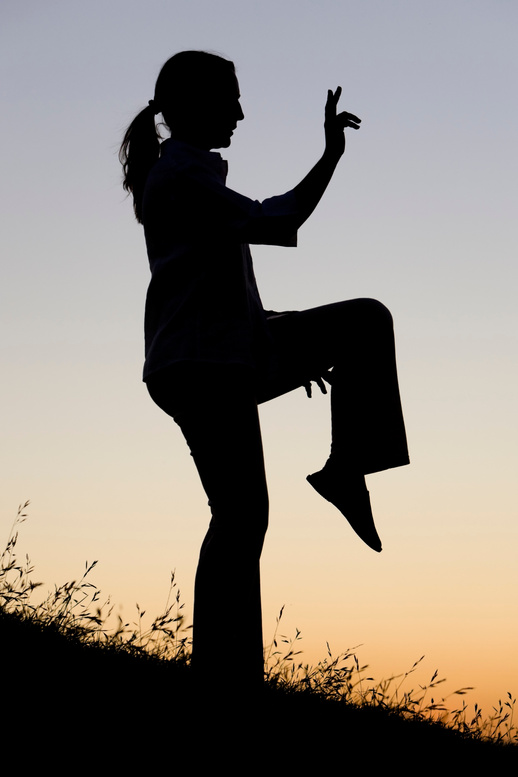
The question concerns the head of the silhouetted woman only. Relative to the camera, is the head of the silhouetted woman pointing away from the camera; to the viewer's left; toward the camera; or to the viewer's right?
to the viewer's right

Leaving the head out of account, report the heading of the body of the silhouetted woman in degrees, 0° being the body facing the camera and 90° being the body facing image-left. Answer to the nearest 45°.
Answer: approximately 270°
